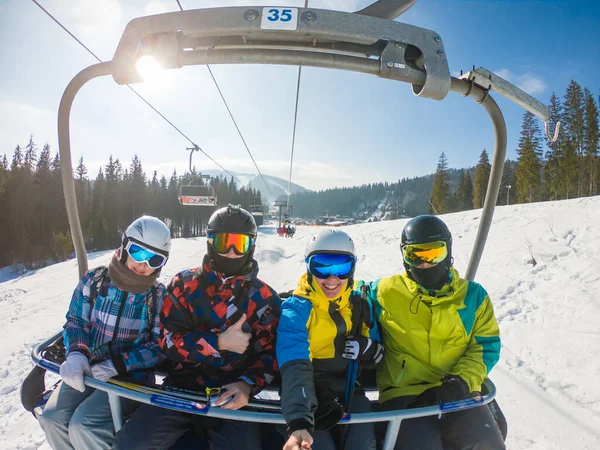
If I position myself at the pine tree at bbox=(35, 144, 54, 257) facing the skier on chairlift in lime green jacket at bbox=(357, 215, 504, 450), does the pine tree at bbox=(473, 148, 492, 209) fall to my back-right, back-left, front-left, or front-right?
front-left

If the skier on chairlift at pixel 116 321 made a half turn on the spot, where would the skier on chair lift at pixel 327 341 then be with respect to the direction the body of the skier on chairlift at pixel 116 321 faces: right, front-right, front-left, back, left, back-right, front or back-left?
back-right

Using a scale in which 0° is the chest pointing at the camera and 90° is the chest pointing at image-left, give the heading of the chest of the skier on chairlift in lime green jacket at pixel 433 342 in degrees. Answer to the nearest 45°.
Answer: approximately 0°

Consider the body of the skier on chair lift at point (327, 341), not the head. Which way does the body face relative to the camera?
toward the camera

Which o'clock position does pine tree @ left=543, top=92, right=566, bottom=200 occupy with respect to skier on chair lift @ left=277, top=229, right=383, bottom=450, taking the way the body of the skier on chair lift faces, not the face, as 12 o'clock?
The pine tree is roughly at 7 o'clock from the skier on chair lift.

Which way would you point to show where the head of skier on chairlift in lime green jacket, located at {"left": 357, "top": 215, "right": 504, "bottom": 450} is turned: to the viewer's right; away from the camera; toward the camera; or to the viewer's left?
toward the camera

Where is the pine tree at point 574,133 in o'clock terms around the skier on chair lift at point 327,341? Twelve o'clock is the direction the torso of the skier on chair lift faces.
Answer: The pine tree is roughly at 7 o'clock from the skier on chair lift.

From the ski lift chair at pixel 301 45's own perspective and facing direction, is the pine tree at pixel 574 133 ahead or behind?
behind

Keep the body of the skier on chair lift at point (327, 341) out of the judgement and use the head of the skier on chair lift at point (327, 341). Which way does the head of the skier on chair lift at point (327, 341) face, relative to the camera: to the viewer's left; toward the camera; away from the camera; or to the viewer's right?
toward the camera

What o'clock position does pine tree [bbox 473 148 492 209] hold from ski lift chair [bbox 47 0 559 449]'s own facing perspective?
The pine tree is roughly at 7 o'clock from the ski lift chair.

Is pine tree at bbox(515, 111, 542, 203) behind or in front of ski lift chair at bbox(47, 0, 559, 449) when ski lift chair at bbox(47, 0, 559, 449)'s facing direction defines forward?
behind

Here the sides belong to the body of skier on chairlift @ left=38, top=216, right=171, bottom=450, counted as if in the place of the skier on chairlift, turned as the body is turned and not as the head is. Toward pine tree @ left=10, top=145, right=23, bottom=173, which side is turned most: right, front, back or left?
back

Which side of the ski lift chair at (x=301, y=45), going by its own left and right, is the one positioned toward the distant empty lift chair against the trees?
back

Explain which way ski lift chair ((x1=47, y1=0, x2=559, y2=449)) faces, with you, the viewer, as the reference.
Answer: facing the viewer
